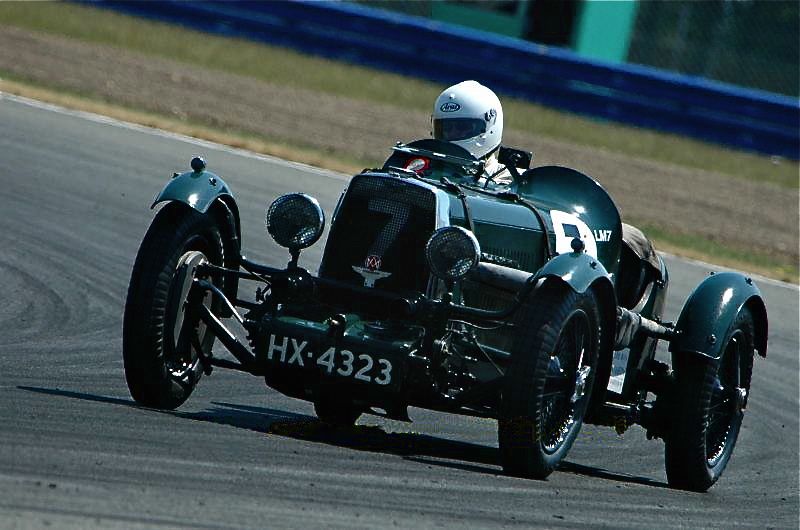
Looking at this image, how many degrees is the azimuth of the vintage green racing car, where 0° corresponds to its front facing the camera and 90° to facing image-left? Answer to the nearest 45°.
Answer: approximately 45°

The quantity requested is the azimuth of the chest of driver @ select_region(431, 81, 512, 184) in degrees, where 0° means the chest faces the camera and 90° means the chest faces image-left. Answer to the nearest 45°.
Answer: approximately 45°

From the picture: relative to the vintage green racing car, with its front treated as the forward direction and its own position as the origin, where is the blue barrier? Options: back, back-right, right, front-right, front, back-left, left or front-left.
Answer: back-right

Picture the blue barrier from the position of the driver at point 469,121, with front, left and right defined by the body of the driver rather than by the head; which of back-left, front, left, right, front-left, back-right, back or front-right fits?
back-right
